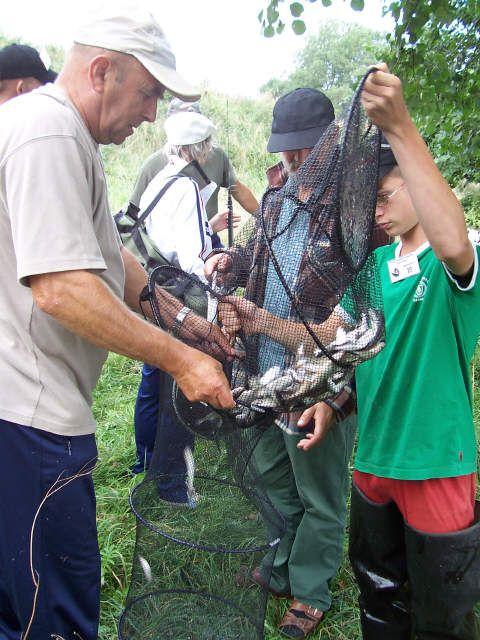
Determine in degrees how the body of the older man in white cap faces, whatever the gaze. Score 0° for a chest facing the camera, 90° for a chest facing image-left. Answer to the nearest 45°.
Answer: approximately 270°

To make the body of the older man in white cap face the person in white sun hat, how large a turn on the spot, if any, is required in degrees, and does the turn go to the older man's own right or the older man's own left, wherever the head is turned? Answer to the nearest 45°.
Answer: approximately 90° to the older man's own left

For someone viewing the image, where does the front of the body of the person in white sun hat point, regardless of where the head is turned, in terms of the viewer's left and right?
facing away from the viewer and to the right of the viewer

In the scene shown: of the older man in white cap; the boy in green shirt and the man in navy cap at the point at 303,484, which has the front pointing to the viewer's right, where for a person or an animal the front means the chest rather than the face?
the older man in white cap

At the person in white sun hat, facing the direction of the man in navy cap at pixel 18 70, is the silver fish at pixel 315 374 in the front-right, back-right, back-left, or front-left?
back-left

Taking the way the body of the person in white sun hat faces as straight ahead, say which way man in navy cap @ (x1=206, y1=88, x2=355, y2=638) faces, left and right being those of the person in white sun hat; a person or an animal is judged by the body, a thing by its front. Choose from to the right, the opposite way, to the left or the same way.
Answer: the opposite way

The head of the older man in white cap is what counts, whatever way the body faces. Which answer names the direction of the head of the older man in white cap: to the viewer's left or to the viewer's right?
to the viewer's right

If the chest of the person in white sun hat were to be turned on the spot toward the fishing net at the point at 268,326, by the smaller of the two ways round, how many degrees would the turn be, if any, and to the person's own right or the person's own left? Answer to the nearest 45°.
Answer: approximately 135° to the person's own right
